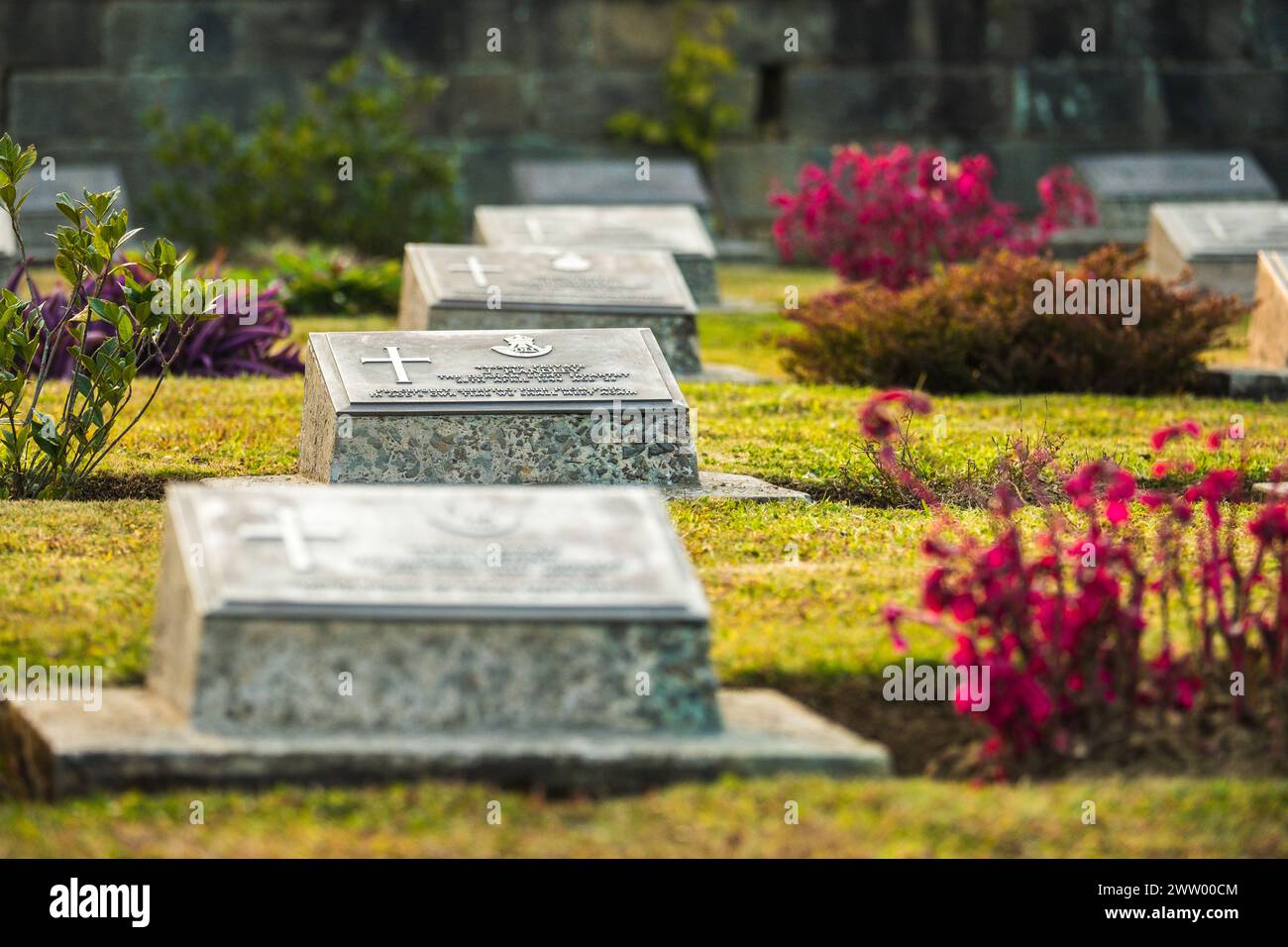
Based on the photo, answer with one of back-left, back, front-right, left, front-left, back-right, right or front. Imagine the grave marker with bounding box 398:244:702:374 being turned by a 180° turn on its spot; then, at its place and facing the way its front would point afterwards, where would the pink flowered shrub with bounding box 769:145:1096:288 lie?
front-right

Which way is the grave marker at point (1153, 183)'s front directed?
toward the camera

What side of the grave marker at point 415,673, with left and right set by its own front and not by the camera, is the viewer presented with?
front

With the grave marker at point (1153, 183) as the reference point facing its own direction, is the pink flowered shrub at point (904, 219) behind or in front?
in front

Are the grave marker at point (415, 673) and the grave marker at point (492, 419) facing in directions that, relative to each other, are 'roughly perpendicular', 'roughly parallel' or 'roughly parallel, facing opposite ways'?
roughly parallel

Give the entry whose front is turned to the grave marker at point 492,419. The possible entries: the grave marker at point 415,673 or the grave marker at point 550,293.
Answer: the grave marker at point 550,293

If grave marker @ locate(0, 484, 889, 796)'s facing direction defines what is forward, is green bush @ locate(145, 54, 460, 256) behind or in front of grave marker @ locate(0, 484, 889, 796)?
behind

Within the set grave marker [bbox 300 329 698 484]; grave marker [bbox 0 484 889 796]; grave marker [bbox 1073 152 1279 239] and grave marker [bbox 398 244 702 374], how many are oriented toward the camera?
4

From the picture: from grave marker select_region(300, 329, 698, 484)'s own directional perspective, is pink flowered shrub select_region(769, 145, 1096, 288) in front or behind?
behind

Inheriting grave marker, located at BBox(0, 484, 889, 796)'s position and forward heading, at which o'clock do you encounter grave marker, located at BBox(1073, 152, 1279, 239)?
grave marker, located at BBox(1073, 152, 1279, 239) is roughly at 7 o'clock from grave marker, located at BBox(0, 484, 889, 796).

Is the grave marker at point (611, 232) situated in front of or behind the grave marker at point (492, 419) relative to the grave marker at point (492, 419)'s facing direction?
behind

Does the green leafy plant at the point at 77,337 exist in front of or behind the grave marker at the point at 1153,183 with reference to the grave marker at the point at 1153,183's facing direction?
in front

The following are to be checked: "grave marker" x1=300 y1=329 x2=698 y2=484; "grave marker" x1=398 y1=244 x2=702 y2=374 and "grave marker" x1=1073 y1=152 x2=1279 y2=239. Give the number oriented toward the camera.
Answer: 3

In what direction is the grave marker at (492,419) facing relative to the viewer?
toward the camera

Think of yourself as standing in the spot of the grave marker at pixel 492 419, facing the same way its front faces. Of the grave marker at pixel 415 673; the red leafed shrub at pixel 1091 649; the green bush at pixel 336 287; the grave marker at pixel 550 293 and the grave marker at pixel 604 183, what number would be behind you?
3
